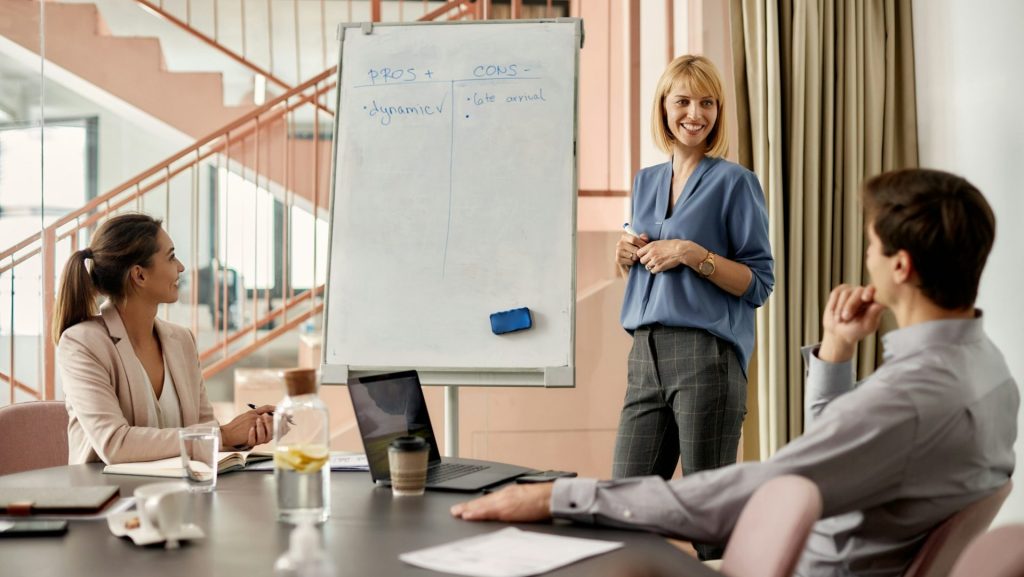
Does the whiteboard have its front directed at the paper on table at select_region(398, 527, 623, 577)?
yes

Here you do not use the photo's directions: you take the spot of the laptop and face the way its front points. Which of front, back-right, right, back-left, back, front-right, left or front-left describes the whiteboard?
back-left

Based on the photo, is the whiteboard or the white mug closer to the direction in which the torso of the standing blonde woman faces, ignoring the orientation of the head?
the white mug

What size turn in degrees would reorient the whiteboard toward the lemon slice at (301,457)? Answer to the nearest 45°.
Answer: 0° — it already faces it

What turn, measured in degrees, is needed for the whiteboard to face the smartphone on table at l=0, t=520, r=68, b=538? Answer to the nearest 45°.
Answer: approximately 45° to its right

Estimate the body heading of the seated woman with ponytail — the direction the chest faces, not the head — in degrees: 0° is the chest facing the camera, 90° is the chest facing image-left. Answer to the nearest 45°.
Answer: approximately 315°

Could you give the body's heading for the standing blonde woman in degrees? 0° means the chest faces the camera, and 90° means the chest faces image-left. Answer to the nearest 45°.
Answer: approximately 45°

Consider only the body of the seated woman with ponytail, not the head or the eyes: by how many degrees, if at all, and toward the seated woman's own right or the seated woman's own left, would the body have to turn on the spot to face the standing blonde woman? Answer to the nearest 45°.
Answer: approximately 45° to the seated woman's own left

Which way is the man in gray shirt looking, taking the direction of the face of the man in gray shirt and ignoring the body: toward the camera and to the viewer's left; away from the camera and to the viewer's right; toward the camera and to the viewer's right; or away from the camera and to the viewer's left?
away from the camera and to the viewer's left

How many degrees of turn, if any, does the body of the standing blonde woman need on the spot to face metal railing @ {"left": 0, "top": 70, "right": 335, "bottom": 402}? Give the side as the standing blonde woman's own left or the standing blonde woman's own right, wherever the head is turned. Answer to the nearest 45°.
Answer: approximately 90° to the standing blonde woman's own right

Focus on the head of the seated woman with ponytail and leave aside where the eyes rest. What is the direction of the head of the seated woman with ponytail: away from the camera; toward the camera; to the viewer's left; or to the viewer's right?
to the viewer's right

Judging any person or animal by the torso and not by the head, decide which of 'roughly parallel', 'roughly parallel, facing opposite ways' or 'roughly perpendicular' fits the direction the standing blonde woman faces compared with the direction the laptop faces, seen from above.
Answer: roughly perpendicular

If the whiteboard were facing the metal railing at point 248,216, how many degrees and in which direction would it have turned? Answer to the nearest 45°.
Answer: approximately 135° to its right
